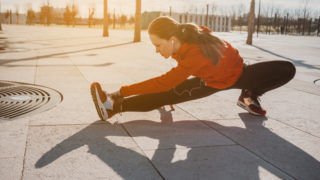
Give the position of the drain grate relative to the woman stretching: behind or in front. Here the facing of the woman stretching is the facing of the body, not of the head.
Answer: in front

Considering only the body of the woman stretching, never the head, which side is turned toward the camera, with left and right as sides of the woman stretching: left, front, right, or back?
left

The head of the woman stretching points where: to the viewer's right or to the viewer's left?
to the viewer's left
